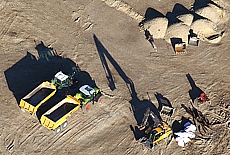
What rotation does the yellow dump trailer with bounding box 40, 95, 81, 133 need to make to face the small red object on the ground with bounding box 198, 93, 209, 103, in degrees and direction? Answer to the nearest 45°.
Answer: approximately 45° to its right

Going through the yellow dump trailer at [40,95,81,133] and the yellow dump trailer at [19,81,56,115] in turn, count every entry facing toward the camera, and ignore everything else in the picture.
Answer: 0

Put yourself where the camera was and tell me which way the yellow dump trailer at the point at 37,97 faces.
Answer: facing away from the viewer and to the right of the viewer

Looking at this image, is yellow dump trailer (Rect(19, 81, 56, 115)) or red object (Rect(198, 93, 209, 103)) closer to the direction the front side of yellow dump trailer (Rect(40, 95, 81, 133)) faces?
the red object

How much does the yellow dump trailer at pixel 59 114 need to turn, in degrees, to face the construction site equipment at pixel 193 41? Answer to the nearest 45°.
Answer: approximately 45° to its right

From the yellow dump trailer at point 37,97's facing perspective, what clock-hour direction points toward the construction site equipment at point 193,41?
The construction site equipment is roughly at 1 o'clock from the yellow dump trailer.

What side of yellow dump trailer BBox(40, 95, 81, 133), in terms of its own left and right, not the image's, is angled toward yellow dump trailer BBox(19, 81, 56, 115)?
left

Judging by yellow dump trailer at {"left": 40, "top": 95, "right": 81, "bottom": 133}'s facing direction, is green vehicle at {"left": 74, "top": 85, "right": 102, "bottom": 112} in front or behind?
in front

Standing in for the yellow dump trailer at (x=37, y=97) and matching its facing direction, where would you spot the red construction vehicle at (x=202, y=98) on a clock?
The red construction vehicle is roughly at 2 o'clock from the yellow dump trailer.

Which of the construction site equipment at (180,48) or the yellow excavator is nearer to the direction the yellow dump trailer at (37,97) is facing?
the construction site equipment

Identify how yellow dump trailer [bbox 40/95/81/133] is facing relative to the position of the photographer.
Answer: facing away from the viewer and to the right of the viewer
